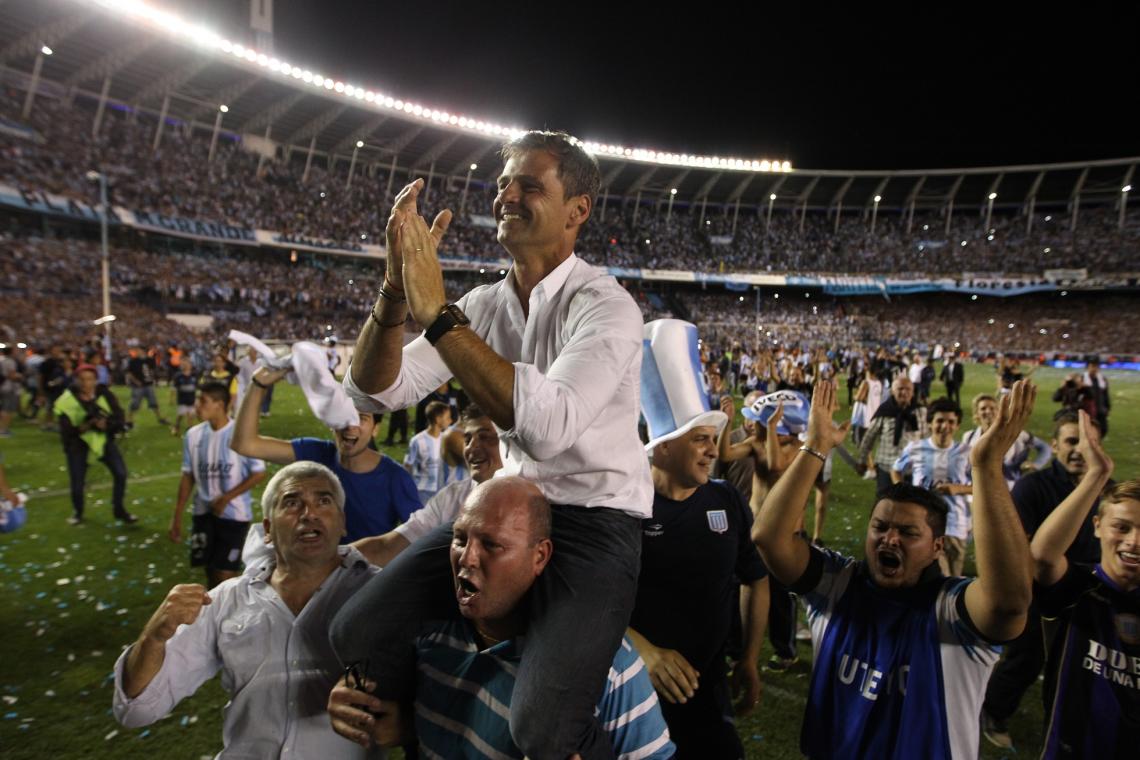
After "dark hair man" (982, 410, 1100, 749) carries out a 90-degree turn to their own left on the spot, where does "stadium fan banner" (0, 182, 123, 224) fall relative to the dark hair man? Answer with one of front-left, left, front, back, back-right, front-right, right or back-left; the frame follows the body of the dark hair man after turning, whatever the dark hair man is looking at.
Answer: back-left

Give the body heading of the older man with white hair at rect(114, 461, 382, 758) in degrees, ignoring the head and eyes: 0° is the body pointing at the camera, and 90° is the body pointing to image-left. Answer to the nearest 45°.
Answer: approximately 0°

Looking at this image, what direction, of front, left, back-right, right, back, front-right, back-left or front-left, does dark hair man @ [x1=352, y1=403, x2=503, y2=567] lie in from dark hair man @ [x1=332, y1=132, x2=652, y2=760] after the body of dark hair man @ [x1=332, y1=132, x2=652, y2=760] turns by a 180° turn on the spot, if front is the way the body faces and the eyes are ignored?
front-left

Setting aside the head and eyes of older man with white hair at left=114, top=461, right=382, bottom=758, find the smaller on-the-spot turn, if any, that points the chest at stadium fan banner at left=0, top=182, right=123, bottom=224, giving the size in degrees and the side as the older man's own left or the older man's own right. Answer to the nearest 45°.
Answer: approximately 180°

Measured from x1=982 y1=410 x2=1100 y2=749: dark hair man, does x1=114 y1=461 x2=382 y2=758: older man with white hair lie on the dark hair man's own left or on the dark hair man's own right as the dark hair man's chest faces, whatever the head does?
on the dark hair man's own right

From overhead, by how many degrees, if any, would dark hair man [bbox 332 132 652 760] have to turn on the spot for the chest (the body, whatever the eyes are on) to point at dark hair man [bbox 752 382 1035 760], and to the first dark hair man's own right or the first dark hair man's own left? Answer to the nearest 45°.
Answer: approximately 135° to the first dark hair man's own left

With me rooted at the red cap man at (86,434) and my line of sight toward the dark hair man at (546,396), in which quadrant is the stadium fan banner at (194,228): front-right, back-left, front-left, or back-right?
back-left
